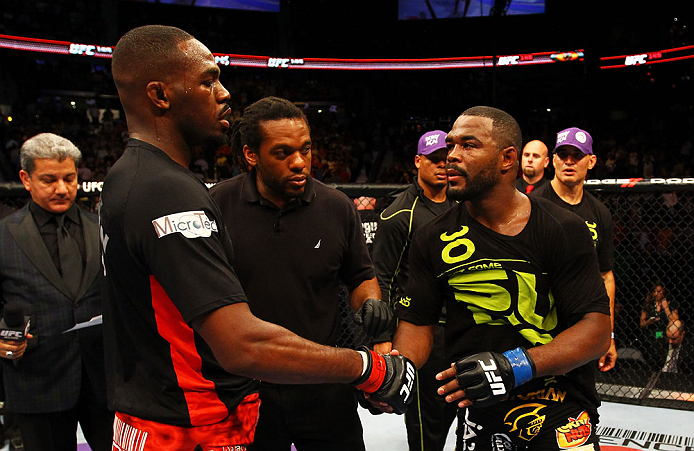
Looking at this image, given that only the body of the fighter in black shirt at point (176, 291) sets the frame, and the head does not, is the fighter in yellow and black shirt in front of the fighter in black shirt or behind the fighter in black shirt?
in front

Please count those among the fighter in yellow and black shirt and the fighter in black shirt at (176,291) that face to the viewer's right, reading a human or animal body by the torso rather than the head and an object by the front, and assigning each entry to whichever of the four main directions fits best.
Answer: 1

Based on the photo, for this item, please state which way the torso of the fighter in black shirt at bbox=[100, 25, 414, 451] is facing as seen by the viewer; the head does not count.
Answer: to the viewer's right

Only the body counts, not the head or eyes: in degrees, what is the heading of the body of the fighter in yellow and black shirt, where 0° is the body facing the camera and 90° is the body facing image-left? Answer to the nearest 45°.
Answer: approximately 45°

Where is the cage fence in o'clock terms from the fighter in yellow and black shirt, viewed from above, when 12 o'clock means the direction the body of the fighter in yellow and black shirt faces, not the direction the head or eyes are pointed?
The cage fence is roughly at 5 o'clock from the fighter in yellow and black shirt.

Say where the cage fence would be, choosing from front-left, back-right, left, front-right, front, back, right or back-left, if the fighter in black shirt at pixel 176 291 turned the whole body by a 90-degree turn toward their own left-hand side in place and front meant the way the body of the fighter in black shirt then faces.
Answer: front-right

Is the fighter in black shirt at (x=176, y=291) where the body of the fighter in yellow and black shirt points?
yes

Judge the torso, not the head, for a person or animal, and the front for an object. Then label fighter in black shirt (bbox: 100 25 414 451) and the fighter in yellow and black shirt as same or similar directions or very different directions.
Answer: very different directions

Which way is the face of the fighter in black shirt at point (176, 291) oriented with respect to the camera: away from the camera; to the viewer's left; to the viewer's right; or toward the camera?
to the viewer's right
